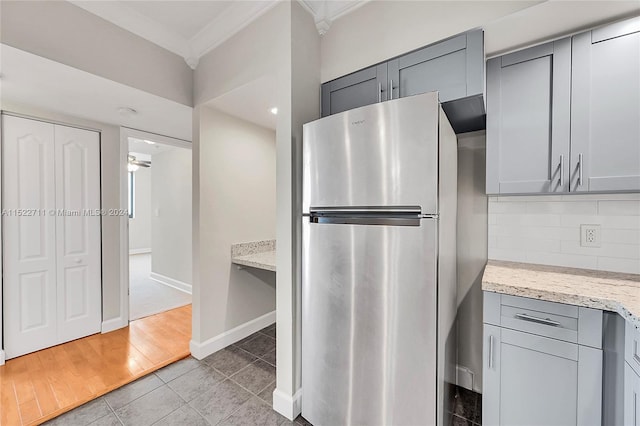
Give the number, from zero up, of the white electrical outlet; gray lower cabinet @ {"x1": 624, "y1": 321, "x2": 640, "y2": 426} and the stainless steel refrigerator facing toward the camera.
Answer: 2

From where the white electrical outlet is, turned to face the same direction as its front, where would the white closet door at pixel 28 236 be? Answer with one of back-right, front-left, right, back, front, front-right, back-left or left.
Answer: front-right

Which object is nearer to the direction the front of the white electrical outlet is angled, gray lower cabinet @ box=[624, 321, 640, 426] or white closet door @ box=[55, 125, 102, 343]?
the gray lower cabinet

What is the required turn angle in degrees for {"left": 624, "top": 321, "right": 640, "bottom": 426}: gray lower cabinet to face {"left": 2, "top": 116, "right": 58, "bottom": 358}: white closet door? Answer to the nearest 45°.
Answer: approximately 45° to its left

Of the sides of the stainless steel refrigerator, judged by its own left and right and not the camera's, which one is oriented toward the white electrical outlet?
left

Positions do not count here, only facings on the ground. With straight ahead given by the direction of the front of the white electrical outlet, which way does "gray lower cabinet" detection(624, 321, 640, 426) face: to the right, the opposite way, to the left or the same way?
to the right

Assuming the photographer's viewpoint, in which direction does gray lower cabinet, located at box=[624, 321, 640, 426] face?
facing to the left of the viewer

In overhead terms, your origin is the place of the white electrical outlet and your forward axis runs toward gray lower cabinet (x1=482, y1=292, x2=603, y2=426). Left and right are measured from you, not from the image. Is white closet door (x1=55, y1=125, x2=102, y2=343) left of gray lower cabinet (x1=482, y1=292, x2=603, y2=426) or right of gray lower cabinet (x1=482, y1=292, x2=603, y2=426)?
right

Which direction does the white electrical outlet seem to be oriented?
toward the camera

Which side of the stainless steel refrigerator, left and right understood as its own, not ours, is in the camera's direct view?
front

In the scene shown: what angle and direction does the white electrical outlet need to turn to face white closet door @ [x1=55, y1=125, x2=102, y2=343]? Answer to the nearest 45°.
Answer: approximately 45° to its right

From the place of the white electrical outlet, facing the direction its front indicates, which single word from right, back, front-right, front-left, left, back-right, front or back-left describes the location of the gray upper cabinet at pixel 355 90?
front-right
